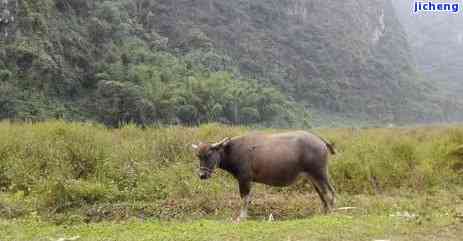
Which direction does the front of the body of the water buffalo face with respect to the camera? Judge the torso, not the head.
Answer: to the viewer's left
